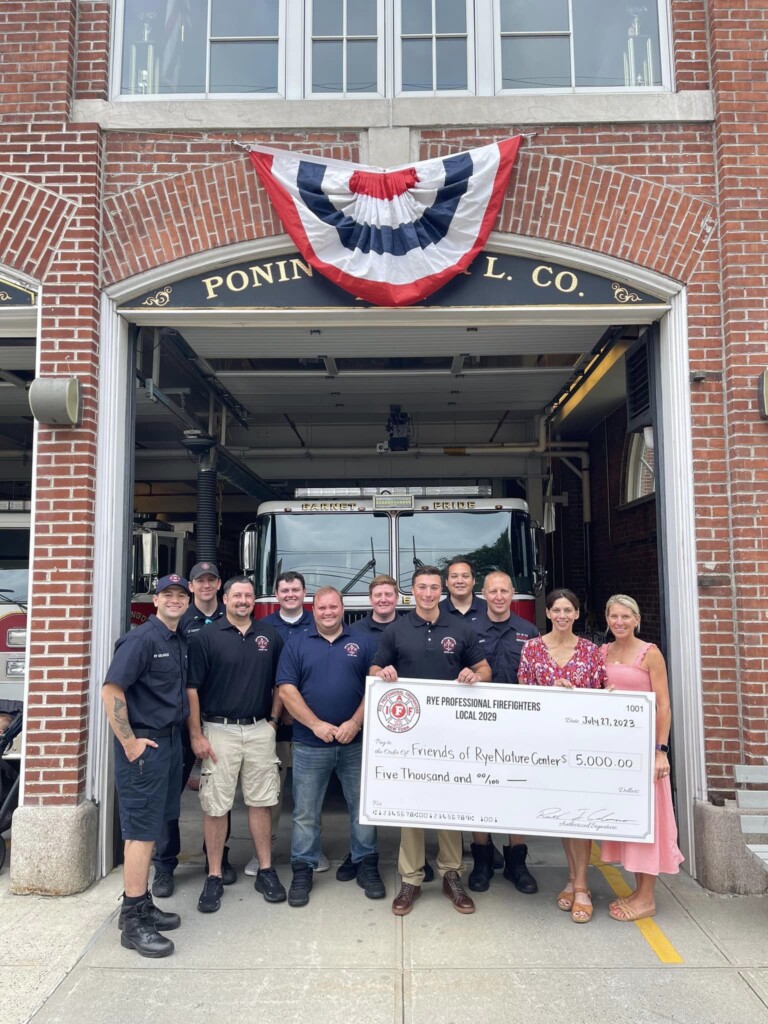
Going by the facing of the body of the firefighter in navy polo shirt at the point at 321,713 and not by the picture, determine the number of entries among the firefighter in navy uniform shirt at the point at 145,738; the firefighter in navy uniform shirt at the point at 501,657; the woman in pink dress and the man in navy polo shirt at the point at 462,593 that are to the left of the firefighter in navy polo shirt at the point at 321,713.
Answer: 3

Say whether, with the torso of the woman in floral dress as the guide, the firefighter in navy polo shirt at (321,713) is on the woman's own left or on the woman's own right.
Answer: on the woman's own right

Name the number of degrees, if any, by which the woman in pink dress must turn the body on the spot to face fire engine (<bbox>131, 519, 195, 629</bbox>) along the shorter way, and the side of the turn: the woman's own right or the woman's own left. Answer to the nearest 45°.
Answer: approximately 90° to the woman's own right

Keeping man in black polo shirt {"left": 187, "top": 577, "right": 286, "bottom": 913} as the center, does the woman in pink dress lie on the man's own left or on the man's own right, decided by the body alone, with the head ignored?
on the man's own left

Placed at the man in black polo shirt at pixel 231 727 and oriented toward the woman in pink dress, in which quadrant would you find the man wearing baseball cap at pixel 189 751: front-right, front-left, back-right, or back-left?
back-left

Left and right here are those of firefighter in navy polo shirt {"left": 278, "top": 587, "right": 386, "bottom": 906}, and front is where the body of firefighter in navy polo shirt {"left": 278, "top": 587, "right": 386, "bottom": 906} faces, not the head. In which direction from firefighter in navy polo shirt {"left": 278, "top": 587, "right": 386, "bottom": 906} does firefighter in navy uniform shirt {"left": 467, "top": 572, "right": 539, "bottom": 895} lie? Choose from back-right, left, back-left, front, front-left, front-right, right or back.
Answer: left

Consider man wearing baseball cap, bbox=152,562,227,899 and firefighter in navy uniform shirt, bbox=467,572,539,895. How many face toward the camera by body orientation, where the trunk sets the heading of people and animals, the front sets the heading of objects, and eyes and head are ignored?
2

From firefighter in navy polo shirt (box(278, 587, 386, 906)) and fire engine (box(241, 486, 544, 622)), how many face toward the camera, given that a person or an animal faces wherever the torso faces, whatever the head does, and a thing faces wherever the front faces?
2

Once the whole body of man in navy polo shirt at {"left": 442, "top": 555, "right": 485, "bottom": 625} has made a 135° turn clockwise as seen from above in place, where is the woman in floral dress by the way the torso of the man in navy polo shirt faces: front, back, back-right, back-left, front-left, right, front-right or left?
back

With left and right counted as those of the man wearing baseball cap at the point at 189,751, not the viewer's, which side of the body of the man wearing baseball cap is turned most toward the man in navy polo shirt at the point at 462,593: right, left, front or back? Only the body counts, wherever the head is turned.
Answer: left
